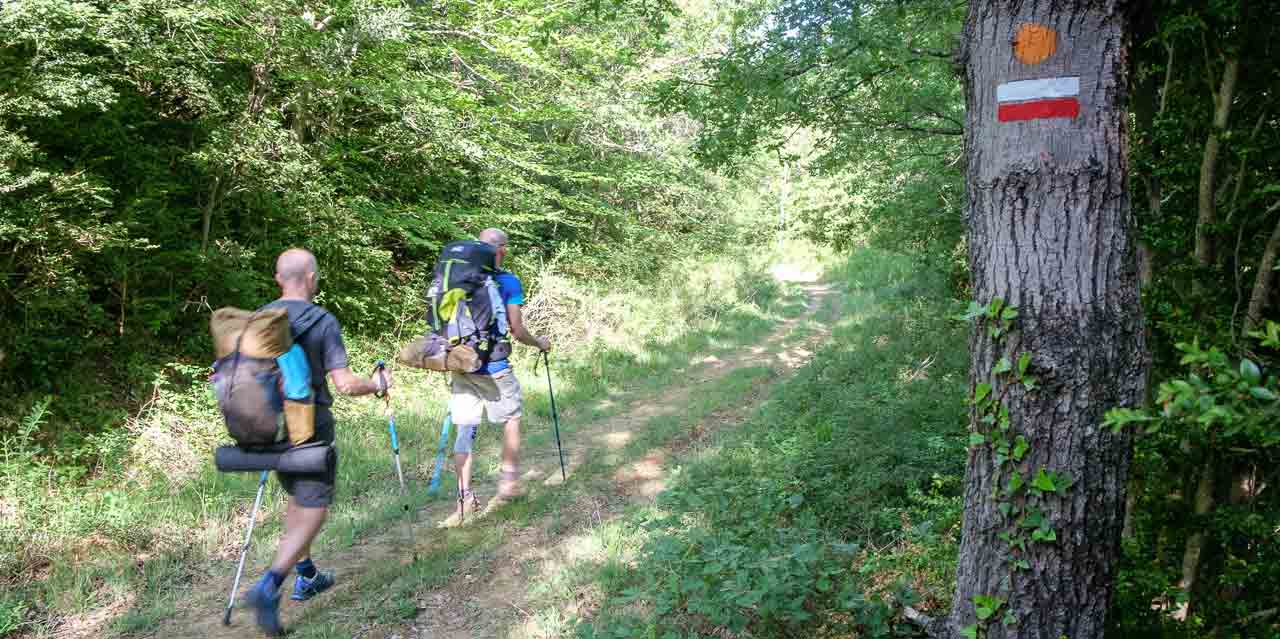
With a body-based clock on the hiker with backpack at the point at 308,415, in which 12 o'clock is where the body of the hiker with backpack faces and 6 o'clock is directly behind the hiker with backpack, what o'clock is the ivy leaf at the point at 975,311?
The ivy leaf is roughly at 3 o'clock from the hiker with backpack.

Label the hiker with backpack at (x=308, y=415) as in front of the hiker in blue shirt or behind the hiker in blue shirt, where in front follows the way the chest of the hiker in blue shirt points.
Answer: behind

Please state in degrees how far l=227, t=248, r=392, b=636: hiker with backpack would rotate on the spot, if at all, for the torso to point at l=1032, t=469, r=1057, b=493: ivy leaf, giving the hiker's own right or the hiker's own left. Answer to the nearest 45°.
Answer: approximately 90° to the hiker's own right

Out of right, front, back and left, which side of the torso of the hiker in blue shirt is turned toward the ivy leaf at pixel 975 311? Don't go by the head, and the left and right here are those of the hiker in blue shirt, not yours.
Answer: right

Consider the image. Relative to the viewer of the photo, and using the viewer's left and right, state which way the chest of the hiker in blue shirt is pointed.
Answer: facing away from the viewer and to the right of the viewer

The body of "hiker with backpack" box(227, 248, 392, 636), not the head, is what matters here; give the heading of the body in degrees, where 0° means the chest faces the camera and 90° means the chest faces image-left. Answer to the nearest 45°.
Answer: approximately 225°

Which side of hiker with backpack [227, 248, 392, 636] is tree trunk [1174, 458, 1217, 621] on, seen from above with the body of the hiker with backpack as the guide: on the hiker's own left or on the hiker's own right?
on the hiker's own right

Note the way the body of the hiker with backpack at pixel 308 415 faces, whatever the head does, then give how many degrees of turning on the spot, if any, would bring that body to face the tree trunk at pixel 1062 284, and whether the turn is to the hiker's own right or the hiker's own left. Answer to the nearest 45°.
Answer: approximately 90° to the hiker's own right

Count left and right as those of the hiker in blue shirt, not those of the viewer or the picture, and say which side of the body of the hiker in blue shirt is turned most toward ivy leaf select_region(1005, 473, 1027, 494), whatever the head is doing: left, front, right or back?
right

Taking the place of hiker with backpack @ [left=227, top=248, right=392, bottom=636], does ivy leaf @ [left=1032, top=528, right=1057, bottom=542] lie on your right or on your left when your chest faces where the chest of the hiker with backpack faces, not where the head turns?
on your right

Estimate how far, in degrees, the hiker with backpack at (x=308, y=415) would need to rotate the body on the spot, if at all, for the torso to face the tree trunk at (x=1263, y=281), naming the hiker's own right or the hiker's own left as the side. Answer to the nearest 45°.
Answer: approximately 90° to the hiker's own right
